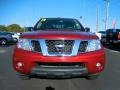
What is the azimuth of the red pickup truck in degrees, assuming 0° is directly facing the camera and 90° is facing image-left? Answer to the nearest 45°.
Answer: approximately 0°
